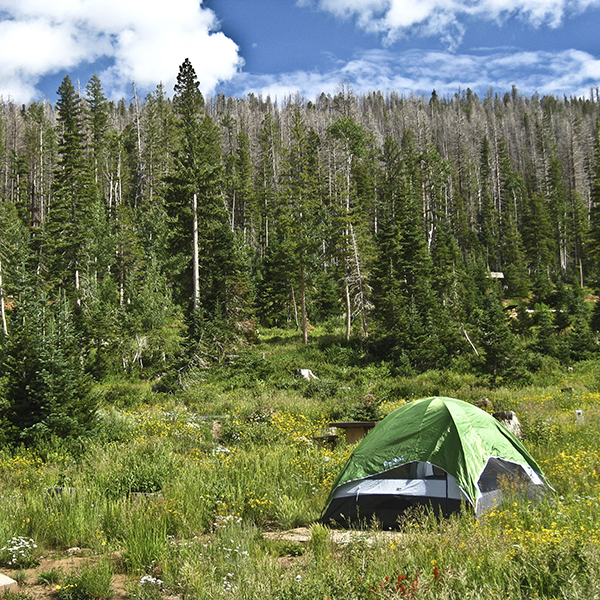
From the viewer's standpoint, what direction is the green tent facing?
toward the camera

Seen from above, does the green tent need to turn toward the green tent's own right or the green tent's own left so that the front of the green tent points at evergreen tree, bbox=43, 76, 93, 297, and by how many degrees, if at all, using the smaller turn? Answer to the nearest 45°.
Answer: approximately 135° to the green tent's own right

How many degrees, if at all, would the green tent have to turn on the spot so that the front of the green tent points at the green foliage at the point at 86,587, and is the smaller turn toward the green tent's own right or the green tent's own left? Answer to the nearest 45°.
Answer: approximately 45° to the green tent's own right

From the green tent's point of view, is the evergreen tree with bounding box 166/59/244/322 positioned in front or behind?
behind
